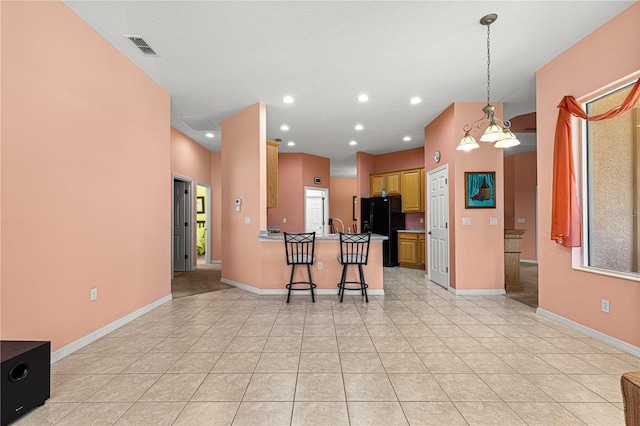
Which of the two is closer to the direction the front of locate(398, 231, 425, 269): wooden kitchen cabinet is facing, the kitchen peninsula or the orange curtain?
the kitchen peninsula

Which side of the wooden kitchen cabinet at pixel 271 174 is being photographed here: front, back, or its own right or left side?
right

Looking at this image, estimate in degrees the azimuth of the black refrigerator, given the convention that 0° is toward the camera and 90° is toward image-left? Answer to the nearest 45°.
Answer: approximately 45°

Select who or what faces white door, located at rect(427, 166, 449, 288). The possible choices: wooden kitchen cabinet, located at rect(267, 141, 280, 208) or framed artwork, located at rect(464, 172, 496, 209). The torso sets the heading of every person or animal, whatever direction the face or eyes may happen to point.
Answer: the wooden kitchen cabinet

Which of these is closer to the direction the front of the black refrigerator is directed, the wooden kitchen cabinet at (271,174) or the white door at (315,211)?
the wooden kitchen cabinet

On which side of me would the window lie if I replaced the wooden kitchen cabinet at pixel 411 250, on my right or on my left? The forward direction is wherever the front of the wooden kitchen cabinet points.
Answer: on my left

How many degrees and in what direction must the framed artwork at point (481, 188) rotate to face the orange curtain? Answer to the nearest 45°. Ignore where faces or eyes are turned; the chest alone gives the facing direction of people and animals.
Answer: approximately 45° to its left

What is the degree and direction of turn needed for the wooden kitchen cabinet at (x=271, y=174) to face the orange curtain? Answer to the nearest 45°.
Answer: approximately 45° to its right

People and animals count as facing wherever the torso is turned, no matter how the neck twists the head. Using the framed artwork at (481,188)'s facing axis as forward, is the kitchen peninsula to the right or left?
on its right

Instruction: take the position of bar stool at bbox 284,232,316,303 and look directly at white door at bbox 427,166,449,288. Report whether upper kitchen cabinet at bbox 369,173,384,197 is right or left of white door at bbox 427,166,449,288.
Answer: left
